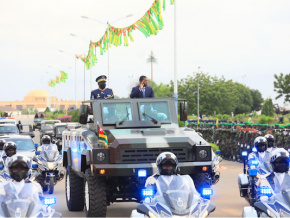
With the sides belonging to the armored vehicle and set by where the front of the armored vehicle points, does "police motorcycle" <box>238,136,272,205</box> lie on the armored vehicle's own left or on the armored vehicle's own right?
on the armored vehicle's own left

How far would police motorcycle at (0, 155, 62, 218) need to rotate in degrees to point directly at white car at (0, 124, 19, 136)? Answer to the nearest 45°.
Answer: approximately 180°

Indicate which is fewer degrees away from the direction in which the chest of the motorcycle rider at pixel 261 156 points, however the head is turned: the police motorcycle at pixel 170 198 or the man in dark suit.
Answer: the police motorcycle

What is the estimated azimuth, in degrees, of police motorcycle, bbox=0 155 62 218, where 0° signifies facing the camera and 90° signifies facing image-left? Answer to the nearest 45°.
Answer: approximately 0°
